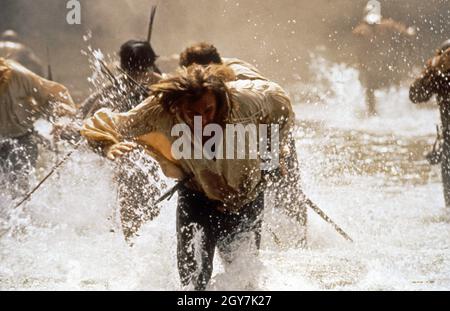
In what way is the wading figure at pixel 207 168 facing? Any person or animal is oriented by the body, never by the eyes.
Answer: toward the camera

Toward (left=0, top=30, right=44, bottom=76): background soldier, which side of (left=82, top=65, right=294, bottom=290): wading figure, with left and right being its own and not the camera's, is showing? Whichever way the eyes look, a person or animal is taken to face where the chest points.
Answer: back

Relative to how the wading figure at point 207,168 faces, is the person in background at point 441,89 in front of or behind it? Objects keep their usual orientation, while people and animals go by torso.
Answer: behind

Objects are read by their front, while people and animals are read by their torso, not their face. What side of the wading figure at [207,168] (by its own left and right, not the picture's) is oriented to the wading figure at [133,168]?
back

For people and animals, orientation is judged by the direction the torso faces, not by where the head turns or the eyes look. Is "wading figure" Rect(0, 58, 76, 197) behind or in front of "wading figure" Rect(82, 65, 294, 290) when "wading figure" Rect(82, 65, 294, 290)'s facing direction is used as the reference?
behind

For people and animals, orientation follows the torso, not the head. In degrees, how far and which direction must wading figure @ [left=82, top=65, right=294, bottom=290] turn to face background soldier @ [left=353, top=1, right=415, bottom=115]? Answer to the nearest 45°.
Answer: approximately 180°
